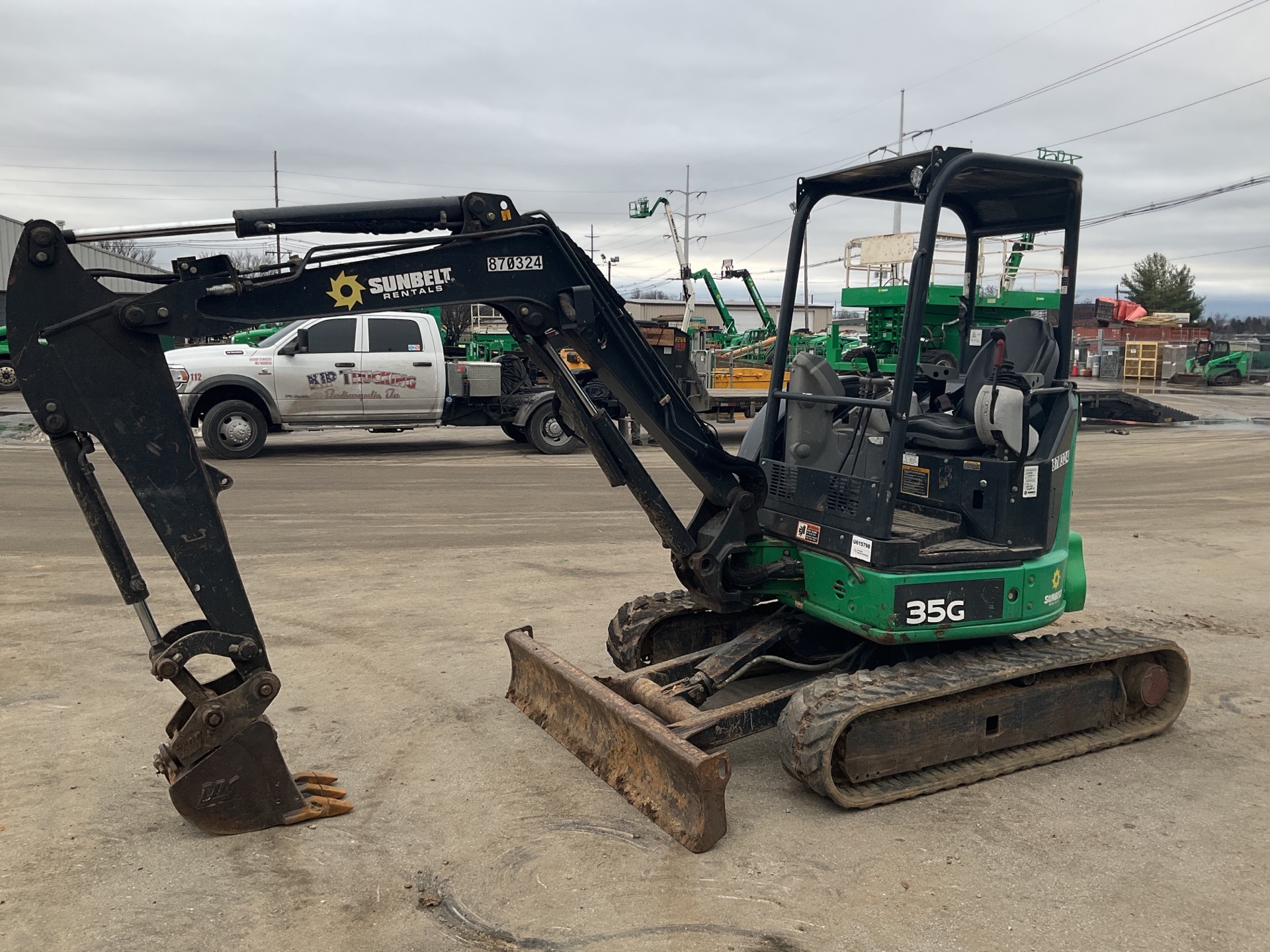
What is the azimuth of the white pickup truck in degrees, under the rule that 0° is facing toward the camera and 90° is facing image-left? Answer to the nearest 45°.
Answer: approximately 90°

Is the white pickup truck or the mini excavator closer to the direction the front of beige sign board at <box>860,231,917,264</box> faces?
the mini excavator

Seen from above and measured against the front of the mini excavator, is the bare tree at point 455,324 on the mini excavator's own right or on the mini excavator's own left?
on the mini excavator's own right

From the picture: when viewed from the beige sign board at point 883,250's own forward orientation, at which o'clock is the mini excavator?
The mini excavator is roughly at 12 o'clock from the beige sign board.

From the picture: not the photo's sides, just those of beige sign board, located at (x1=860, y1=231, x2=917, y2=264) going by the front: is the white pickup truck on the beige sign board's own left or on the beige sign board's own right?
on the beige sign board's own right

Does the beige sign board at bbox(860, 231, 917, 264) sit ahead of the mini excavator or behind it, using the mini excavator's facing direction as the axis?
behind

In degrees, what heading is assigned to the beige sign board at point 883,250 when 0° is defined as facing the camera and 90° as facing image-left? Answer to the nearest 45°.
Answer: approximately 0°

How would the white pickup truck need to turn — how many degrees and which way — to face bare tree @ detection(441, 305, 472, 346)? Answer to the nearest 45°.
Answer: approximately 90° to its right

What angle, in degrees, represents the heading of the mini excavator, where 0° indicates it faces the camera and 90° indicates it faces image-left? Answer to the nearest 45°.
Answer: approximately 45°

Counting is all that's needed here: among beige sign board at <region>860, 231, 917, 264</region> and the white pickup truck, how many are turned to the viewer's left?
1

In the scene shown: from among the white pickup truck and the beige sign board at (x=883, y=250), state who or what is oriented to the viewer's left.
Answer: the white pickup truck

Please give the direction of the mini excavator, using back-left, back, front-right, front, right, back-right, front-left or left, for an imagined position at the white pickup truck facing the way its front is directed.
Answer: left

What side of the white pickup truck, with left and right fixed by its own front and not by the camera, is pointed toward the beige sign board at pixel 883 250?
back
